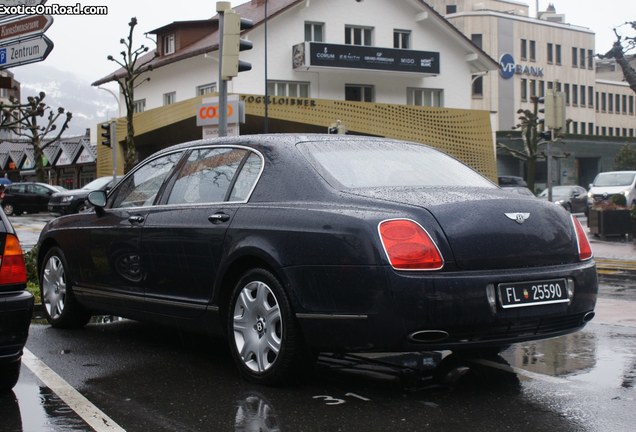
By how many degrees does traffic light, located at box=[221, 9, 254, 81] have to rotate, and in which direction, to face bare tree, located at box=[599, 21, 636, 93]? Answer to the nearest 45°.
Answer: approximately 45° to its left

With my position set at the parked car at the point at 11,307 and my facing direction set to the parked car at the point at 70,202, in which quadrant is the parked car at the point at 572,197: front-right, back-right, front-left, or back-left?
front-right

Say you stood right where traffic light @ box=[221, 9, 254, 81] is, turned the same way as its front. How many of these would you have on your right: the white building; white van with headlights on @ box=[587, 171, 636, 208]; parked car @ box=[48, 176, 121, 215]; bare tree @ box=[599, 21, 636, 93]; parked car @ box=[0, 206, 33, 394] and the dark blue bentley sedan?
2

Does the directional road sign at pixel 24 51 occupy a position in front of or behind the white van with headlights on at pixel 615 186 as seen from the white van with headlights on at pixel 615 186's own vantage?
in front

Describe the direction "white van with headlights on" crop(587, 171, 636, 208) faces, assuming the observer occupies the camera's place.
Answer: facing the viewer and to the left of the viewer
